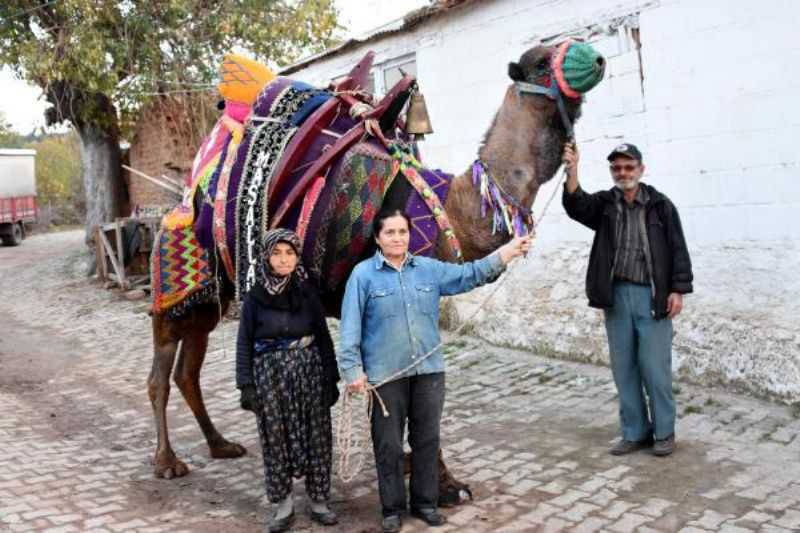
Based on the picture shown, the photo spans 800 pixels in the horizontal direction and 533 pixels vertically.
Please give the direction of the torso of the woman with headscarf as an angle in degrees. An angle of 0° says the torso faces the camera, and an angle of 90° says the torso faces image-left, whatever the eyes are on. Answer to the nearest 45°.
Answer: approximately 0°

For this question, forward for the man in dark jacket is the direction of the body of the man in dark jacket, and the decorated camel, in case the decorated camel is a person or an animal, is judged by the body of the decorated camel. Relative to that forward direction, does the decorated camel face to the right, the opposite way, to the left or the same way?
to the left

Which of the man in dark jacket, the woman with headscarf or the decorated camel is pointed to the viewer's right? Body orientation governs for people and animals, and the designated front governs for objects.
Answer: the decorated camel

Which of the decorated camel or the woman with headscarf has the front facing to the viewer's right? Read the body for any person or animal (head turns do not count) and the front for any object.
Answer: the decorated camel

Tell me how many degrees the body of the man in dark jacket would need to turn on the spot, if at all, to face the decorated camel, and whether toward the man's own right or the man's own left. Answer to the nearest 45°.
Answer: approximately 45° to the man's own right

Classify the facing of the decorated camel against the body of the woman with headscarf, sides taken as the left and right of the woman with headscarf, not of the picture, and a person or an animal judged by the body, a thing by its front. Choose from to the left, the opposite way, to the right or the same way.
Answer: to the left

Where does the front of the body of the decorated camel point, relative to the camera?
to the viewer's right
